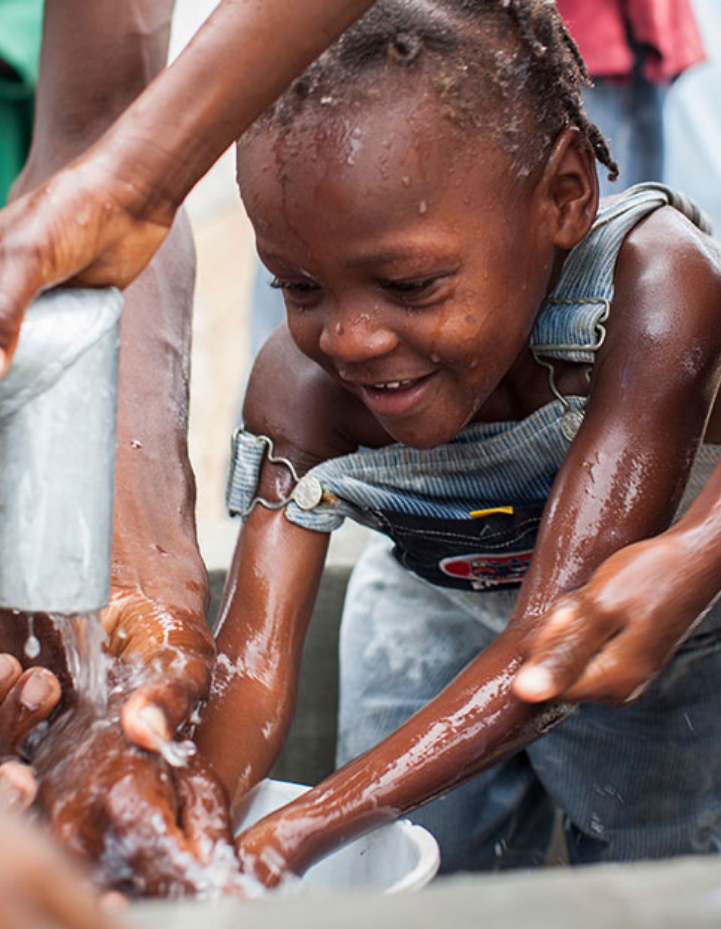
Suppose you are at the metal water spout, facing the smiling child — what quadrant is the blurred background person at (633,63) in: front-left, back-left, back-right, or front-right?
front-left

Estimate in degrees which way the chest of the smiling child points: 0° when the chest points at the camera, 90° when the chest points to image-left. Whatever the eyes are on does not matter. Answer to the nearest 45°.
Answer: approximately 45°

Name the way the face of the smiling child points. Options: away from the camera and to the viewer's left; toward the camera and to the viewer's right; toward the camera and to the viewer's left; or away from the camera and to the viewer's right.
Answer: toward the camera and to the viewer's left

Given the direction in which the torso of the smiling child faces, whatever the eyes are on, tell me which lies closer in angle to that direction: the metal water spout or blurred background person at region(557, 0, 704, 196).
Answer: the metal water spout

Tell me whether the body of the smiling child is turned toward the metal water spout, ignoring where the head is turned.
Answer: yes

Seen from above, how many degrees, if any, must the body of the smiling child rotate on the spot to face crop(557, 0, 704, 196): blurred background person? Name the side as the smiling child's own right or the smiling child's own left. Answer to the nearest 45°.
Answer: approximately 135° to the smiling child's own right
